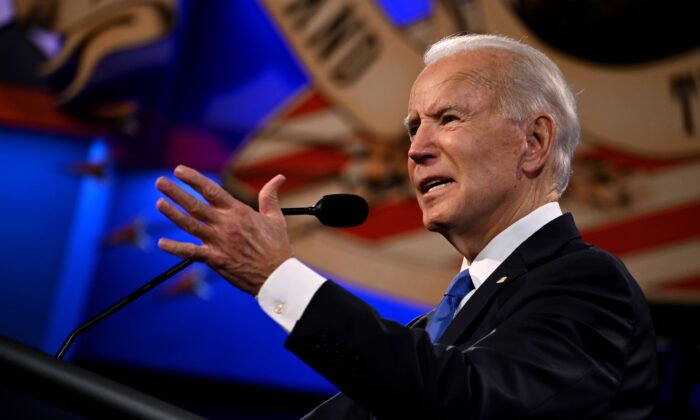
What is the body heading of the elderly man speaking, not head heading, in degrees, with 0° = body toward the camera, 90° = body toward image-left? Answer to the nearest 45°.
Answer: approximately 45°

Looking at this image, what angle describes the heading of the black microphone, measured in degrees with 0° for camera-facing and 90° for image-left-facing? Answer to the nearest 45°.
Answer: approximately 270°
